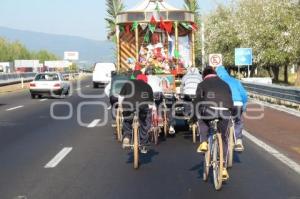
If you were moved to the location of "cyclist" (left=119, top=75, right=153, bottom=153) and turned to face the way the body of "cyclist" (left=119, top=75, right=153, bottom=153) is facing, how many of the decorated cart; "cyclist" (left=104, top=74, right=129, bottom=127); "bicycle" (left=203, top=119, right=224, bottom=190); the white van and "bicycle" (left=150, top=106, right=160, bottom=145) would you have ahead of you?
4

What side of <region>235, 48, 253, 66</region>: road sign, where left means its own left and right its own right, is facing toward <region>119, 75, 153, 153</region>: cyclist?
front

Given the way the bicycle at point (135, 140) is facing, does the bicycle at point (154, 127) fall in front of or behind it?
in front

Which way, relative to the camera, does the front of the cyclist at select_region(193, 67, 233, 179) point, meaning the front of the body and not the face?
away from the camera

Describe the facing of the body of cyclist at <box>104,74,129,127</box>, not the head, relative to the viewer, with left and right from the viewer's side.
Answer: facing away from the viewer

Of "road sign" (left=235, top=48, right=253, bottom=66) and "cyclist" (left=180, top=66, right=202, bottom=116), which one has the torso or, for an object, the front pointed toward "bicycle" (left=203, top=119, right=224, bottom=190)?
the road sign

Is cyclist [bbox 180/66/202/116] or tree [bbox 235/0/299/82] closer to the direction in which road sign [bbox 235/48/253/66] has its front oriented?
the cyclist

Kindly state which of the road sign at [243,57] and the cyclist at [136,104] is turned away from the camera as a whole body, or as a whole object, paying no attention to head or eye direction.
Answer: the cyclist

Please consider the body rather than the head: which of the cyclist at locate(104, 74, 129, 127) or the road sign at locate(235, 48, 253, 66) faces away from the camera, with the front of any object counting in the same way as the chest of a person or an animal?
the cyclist

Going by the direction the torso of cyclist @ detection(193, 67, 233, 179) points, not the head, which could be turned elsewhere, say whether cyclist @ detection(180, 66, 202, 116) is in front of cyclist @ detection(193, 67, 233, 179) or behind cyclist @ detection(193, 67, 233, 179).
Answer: in front

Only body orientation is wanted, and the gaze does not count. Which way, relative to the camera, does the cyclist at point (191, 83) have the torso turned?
away from the camera

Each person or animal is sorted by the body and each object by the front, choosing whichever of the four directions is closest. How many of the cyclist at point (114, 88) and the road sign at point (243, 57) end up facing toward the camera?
1

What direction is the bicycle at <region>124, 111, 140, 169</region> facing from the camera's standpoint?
away from the camera

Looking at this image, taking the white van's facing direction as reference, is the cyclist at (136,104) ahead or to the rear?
to the rear
